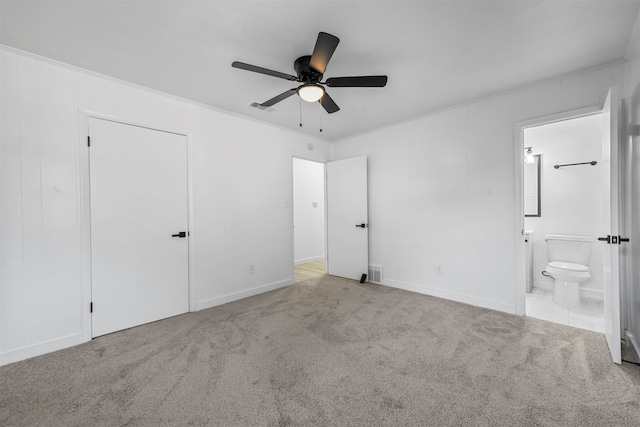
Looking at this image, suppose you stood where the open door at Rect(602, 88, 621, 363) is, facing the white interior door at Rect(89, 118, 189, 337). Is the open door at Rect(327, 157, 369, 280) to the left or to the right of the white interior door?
right

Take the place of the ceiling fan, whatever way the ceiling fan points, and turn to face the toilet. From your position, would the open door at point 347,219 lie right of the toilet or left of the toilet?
left

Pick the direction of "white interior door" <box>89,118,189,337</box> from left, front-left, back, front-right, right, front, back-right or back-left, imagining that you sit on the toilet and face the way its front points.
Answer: front-right

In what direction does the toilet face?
toward the camera

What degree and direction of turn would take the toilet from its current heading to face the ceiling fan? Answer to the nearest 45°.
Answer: approximately 45° to its right

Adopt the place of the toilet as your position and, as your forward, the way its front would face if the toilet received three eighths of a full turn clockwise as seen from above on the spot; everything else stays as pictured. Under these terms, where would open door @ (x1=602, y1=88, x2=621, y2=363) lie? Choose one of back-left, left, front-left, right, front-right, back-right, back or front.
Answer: back-left
